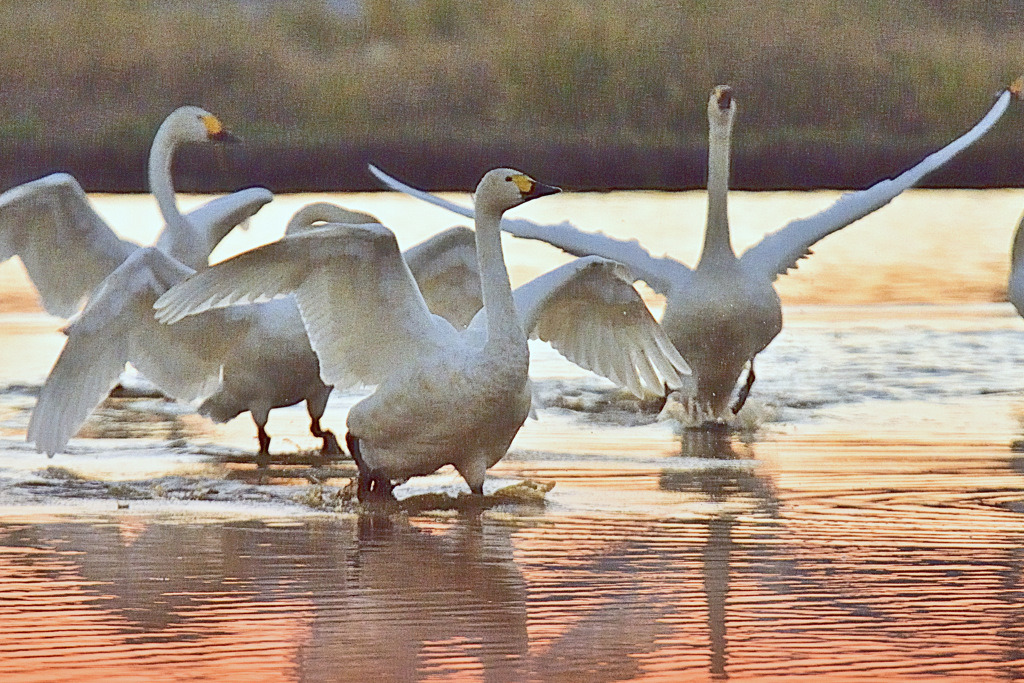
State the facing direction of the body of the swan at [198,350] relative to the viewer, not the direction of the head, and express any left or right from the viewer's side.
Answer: facing the viewer and to the right of the viewer

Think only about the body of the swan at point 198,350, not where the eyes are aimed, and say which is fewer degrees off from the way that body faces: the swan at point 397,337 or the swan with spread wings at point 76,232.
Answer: the swan

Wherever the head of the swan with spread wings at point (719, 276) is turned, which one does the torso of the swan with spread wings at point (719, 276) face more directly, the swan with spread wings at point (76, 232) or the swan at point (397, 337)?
the swan

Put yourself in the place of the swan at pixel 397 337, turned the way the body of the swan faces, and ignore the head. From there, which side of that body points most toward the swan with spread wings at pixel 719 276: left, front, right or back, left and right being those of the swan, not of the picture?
left

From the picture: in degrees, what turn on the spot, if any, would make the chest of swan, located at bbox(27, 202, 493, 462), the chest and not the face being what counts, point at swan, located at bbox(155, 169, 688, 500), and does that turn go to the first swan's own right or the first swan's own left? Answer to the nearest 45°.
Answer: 0° — it already faces it

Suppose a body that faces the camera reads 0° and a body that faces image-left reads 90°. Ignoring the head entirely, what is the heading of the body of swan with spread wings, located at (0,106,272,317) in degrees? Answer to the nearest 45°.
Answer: approximately 315°

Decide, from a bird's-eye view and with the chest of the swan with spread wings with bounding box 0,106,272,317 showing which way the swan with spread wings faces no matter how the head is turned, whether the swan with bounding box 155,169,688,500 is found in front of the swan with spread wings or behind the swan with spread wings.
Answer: in front

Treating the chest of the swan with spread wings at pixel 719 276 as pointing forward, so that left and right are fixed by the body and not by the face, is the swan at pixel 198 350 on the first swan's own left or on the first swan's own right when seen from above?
on the first swan's own right

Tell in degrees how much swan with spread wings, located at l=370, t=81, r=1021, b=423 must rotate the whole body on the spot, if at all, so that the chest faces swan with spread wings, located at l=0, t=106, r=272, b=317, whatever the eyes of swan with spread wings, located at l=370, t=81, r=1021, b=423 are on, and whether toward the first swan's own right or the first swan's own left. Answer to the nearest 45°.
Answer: approximately 90° to the first swan's own right

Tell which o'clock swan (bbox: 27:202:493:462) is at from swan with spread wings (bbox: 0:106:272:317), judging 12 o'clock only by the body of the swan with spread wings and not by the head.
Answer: The swan is roughly at 1 o'clock from the swan with spread wings.

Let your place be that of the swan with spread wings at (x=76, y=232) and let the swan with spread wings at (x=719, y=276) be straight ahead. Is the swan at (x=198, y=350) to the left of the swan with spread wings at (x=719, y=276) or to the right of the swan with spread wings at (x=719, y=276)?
right

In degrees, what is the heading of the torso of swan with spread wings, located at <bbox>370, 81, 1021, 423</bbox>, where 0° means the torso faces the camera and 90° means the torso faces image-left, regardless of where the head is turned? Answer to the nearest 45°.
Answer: approximately 0°
